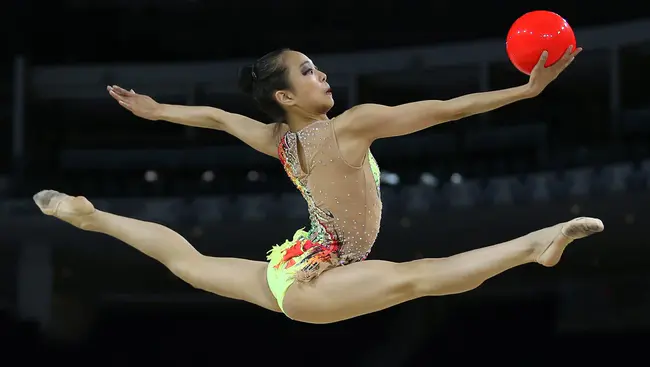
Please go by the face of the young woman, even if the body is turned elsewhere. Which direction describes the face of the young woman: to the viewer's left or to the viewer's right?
to the viewer's right

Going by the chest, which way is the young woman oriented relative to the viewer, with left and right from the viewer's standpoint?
facing away from the viewer and to the right of the viewer
